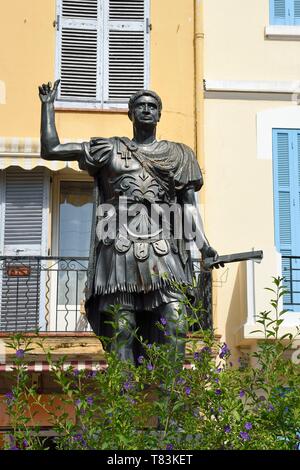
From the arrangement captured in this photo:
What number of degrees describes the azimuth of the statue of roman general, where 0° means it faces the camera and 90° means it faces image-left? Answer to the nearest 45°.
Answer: approximately 0°

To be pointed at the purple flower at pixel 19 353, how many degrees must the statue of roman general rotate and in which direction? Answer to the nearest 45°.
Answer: approximately 45° to its right
